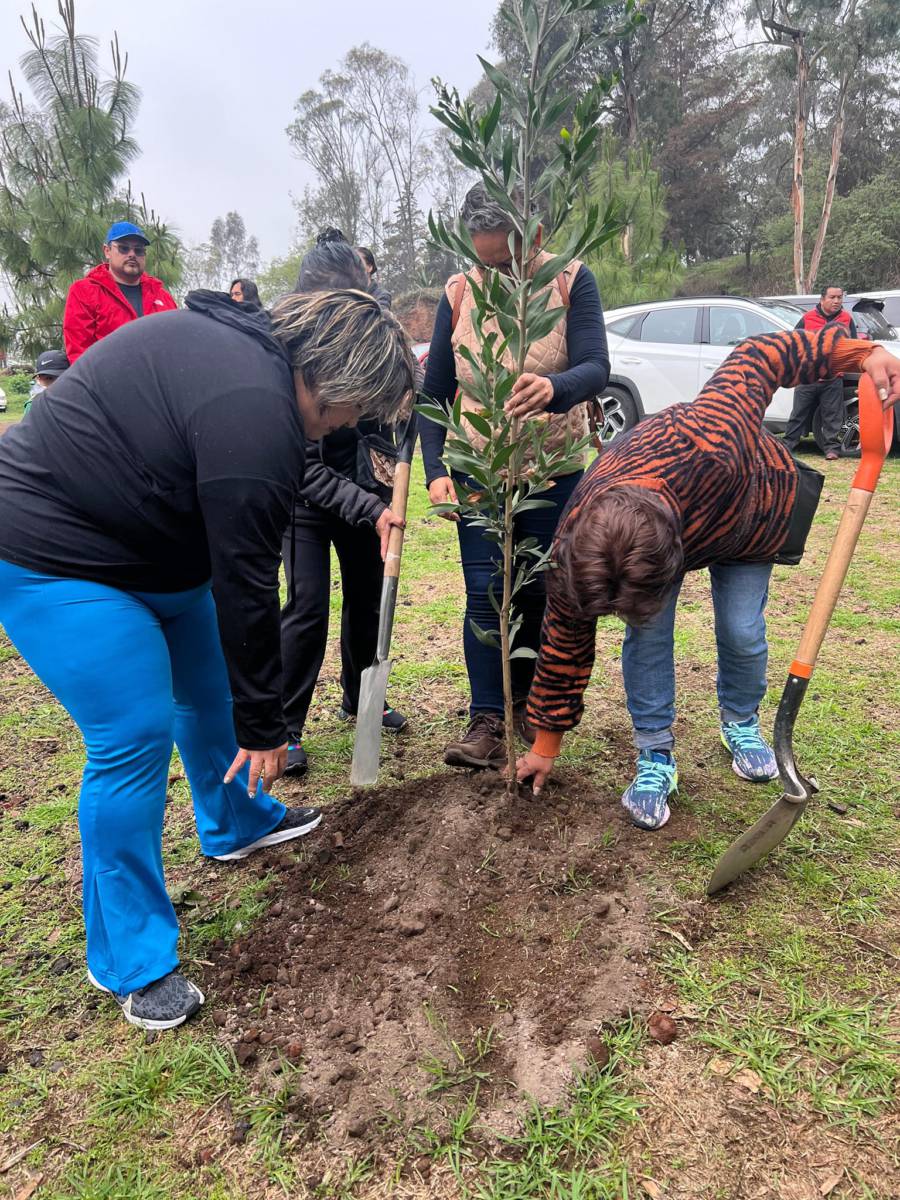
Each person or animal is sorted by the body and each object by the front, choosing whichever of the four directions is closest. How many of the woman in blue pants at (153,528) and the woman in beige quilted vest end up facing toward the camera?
1

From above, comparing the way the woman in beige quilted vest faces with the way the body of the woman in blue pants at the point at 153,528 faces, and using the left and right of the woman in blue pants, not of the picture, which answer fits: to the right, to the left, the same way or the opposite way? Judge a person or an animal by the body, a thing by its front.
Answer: to the right

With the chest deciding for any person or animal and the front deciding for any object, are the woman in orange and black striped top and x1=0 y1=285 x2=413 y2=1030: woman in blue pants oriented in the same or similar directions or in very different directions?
very different directions

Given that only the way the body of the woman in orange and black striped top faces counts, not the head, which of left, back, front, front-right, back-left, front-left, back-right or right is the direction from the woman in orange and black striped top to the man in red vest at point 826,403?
back-right

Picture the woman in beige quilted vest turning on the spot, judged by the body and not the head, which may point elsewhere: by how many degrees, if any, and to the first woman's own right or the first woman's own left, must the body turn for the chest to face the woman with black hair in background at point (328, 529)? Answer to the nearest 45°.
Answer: approximately 90° to the first woman's own right

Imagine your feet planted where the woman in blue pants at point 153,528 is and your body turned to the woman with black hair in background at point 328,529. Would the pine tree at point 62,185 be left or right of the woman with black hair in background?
left

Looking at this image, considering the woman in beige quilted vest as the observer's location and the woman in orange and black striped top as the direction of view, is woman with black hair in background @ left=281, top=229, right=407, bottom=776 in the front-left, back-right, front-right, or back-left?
back-right

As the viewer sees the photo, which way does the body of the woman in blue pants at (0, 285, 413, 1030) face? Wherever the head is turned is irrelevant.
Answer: to the viewer's right

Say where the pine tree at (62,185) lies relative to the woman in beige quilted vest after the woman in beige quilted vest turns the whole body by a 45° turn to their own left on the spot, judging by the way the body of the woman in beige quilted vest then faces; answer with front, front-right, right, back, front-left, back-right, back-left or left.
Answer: back

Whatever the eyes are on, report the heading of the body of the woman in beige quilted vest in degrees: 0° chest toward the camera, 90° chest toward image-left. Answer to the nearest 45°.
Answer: approximately 0°

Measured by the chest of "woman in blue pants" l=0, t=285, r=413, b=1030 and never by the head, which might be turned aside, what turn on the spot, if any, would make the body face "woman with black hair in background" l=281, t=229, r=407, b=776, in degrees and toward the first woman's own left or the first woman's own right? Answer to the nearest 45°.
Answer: approximately 45° to the first woman's own left
